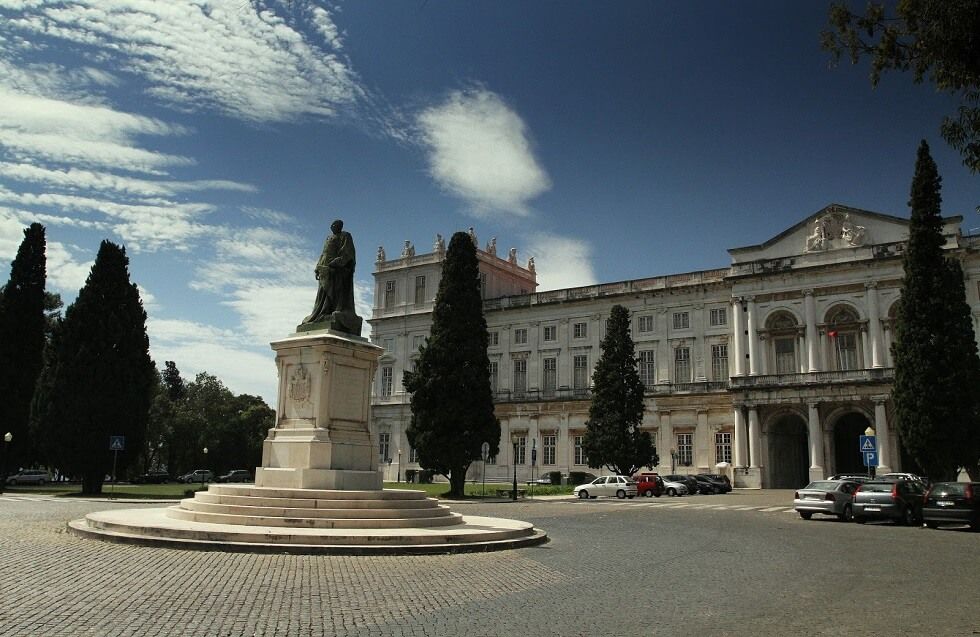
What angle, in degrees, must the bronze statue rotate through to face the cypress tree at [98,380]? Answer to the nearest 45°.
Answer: approximately 90° to its right

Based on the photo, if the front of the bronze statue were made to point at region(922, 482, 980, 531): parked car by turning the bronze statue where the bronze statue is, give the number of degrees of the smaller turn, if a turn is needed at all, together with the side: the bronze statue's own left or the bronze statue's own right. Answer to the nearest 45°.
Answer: approximately 135° to the bronze statue's own left

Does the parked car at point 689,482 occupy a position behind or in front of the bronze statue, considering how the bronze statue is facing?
behind

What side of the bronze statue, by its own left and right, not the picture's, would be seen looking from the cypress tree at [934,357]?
back

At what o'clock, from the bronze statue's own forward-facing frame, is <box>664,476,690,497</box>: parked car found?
The parked car is roughly at 6 o'clock from the bronze statue.

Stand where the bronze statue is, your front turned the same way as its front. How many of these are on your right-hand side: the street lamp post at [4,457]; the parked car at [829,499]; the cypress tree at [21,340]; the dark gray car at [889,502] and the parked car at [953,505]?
2

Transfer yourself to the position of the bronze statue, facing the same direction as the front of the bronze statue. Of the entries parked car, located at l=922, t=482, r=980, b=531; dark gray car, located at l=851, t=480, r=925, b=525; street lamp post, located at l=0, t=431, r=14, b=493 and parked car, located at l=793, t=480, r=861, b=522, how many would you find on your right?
1

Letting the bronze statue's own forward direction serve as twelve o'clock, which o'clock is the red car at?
The red car is roughly at 6 o'clock from the bronze statue.

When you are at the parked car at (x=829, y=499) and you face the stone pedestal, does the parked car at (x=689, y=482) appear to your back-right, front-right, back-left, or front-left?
back-right

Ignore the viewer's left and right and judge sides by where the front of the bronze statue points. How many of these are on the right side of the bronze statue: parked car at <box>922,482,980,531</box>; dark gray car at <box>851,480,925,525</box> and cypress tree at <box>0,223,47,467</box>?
1

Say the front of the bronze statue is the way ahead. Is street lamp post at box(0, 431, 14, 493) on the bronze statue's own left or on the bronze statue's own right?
on the bronze statue's own right

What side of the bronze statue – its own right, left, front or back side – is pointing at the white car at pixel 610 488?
back

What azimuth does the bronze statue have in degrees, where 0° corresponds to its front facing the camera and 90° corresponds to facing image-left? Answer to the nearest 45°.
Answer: approximately 45°
